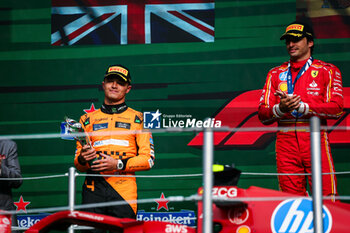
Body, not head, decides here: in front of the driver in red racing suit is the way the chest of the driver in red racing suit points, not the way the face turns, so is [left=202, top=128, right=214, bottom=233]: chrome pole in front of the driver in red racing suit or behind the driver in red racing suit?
in front

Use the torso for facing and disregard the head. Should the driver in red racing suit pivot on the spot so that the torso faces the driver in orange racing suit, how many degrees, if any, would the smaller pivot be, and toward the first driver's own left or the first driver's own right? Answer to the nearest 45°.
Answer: approximately 45° to the first driver's own right

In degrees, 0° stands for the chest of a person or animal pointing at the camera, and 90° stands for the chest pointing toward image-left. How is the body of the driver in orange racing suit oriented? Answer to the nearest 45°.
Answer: approximately 0°

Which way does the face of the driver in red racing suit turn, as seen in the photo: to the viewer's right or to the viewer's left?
to the viewer's left

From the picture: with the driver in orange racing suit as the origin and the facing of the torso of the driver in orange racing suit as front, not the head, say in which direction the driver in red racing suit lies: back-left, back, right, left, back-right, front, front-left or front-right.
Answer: left

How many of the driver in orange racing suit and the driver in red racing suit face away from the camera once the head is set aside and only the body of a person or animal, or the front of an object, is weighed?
0

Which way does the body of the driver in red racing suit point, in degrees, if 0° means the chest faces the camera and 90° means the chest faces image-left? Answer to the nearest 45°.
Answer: approximately 45°
